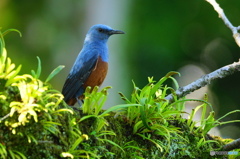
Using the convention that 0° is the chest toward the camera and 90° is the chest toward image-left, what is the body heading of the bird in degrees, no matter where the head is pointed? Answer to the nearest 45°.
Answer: approximately 270°

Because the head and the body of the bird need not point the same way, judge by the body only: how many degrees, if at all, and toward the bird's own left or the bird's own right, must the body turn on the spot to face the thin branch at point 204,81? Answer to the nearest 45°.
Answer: approximately 45° to the bird's own right
